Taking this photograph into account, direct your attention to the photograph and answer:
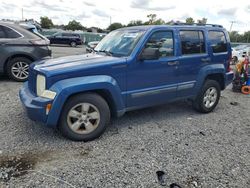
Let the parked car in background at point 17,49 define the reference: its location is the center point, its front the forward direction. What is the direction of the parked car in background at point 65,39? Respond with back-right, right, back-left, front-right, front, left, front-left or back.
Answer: right

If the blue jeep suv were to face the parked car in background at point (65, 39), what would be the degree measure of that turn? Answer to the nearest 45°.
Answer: approximately 135° to its right

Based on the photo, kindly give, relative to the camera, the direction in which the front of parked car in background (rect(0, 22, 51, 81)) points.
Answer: facing to the left of the viewer

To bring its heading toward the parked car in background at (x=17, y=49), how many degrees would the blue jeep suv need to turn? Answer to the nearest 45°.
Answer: approximately 90° to its right

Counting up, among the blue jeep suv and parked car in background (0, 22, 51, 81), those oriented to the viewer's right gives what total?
0
